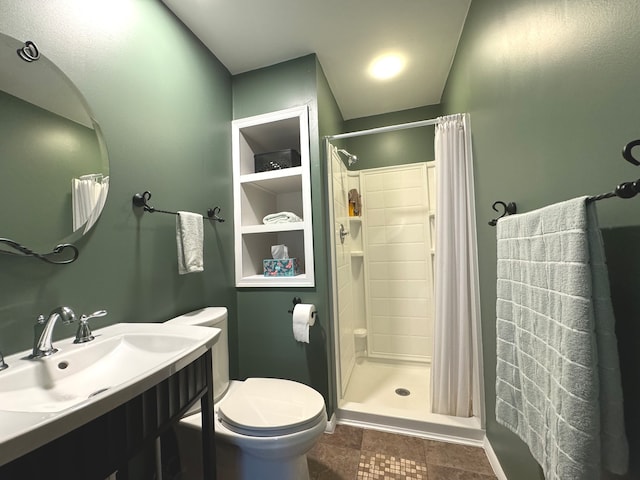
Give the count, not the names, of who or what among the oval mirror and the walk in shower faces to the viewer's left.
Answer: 0

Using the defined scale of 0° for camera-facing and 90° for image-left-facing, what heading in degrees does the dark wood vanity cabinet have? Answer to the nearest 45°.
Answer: approximately 315°

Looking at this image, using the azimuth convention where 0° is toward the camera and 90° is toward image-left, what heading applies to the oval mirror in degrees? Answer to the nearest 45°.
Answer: approximately 315°

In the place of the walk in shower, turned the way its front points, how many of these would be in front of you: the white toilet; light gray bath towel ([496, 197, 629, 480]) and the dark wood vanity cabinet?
3

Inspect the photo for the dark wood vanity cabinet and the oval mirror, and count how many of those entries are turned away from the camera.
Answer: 0

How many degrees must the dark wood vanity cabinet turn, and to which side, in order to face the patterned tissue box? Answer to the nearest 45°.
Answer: approximately 90° to its left

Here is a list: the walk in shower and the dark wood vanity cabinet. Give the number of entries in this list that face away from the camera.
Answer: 0

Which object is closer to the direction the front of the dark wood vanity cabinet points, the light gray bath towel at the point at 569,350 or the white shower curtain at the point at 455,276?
the light gray bath towel

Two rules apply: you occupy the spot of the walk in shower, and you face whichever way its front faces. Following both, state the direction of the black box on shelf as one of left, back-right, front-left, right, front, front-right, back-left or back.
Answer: front-right
